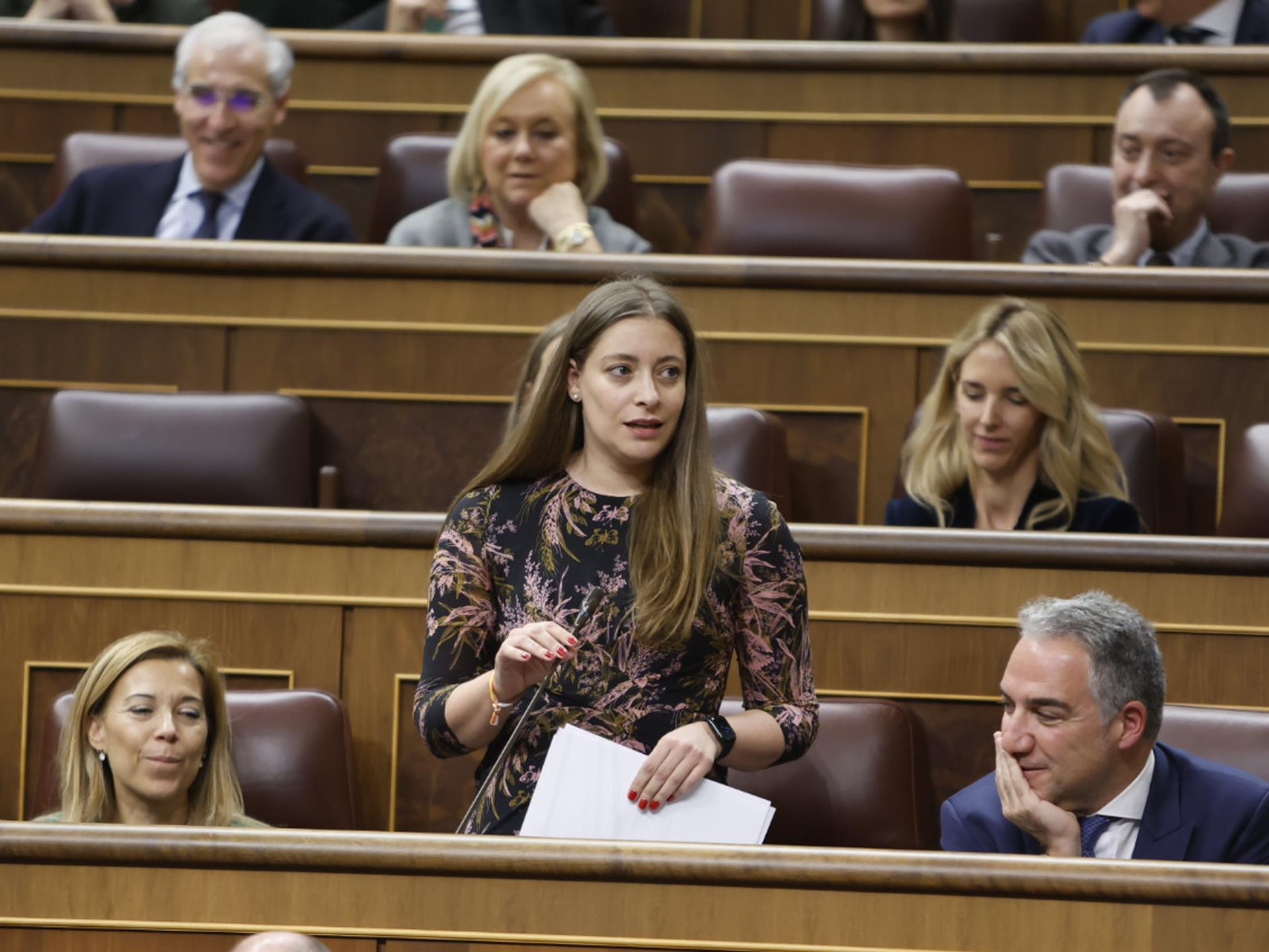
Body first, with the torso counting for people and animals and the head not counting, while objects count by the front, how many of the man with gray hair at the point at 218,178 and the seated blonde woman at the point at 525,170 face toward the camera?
2

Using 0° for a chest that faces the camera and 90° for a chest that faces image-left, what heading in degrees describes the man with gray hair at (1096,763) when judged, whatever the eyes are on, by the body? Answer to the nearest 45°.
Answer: approximately 45°

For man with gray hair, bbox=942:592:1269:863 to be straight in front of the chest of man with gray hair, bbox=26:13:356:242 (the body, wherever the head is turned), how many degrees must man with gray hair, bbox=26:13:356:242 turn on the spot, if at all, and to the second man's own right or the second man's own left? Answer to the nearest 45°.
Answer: approximately 45° to the second man's own left
